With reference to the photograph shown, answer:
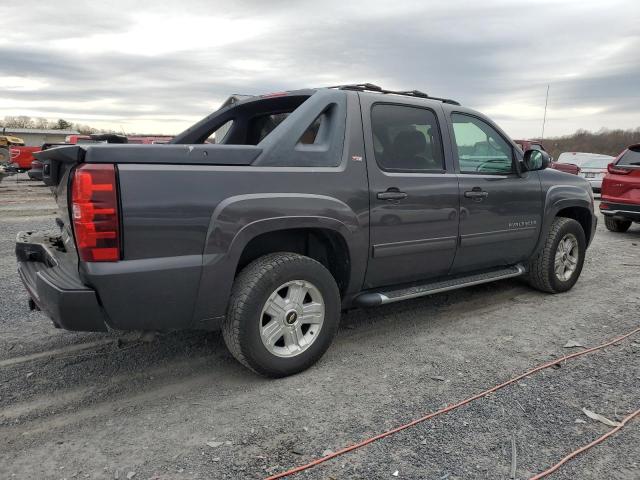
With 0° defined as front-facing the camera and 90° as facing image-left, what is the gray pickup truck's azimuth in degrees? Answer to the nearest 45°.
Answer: approximately 225°

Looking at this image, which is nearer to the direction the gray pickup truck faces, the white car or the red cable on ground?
the white car

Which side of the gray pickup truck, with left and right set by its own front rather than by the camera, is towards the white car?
front

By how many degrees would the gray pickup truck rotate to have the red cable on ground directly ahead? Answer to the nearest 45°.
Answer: approximately 90° to its right

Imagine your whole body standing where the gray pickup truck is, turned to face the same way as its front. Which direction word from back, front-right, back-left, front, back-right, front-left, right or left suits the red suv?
front
